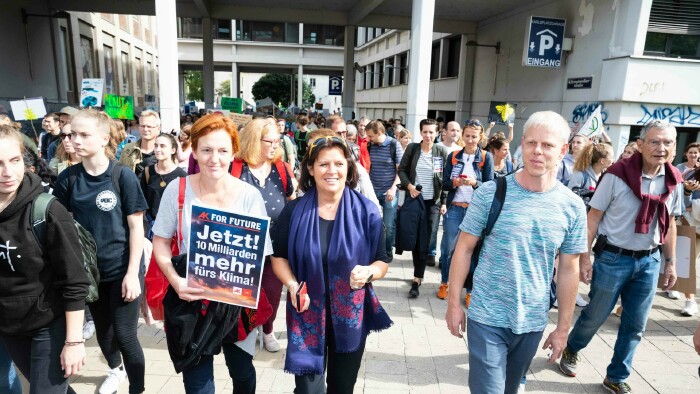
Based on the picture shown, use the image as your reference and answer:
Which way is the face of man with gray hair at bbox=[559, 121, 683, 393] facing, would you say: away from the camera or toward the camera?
toward the camera

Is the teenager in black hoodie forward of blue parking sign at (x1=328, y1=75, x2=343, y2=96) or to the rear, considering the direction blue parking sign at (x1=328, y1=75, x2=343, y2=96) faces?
forward

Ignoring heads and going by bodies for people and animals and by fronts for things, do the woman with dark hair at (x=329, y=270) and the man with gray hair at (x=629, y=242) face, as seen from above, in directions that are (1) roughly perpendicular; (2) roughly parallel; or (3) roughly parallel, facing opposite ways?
roughly parallel

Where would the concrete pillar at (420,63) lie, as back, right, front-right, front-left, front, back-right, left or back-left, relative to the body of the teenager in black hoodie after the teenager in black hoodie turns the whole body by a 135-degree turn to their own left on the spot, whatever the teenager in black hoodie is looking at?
front-left

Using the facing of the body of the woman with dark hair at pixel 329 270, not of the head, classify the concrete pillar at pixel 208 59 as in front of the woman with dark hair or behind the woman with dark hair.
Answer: behind

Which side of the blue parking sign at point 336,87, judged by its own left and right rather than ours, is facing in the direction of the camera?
front

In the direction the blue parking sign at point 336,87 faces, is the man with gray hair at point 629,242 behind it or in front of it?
in front

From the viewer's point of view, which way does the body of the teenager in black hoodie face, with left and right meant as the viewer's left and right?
facing the viewer and to the left of the viewer

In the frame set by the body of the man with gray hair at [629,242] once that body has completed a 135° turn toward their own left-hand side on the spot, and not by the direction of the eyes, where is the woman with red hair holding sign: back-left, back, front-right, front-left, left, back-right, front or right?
back-left

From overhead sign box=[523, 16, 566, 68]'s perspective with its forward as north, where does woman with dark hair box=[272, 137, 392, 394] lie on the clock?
The woman with dark hair is roughly at 12 o'clock from the overhead sign.

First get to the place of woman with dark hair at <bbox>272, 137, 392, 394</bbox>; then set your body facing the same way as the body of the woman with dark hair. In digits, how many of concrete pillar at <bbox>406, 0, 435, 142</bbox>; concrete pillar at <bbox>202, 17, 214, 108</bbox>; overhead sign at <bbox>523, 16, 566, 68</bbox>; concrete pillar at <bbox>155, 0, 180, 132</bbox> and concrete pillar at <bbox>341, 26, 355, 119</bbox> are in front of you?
0

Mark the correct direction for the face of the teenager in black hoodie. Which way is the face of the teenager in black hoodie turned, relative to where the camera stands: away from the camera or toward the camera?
toward the camera

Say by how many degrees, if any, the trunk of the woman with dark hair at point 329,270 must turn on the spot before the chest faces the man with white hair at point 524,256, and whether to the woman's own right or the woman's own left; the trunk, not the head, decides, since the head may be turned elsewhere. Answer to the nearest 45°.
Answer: approximately 90° to the woman's own left

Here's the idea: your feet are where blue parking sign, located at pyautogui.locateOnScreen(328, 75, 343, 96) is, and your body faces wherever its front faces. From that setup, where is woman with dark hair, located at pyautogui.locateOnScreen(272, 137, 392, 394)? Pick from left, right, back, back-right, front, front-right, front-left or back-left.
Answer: front

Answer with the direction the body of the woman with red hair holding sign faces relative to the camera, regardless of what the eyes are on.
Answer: toward the camera

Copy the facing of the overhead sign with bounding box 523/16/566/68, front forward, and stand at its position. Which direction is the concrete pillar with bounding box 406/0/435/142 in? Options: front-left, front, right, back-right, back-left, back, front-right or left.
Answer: front-right

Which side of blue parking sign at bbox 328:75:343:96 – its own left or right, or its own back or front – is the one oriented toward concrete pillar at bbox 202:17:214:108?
right

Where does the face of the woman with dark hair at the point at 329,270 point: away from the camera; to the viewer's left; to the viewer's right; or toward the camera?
toward the camera

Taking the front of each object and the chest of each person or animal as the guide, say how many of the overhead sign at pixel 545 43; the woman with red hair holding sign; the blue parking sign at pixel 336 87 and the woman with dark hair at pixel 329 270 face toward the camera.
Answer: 4
